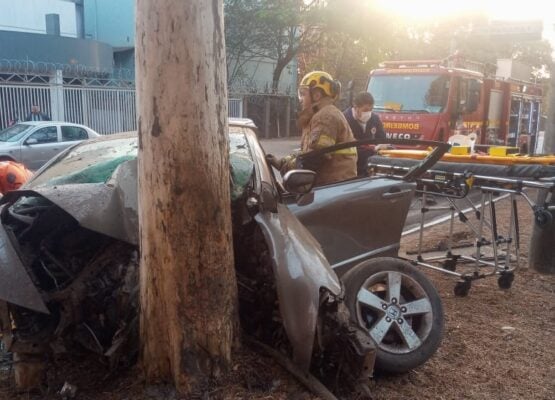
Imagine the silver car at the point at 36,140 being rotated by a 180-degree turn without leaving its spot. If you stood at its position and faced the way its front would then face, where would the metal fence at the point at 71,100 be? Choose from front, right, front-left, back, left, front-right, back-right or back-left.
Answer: front-left

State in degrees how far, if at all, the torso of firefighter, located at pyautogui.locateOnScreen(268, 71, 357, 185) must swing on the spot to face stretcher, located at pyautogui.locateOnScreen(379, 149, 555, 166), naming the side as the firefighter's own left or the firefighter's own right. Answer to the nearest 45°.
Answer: approximately 180°

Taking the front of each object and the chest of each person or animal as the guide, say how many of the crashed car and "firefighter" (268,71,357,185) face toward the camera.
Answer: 1

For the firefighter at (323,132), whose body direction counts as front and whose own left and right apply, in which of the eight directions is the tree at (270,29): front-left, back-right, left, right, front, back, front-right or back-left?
right

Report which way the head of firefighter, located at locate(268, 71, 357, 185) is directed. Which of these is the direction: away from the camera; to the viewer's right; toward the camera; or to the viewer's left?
to the viewer's left

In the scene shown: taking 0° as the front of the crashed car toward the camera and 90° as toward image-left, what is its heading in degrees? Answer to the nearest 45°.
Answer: approximately 0°

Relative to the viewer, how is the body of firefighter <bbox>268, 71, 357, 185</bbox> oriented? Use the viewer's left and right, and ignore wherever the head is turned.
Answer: facing to the left of the viewer
